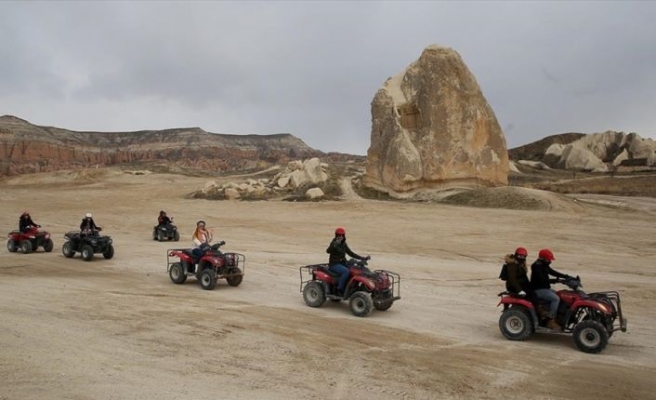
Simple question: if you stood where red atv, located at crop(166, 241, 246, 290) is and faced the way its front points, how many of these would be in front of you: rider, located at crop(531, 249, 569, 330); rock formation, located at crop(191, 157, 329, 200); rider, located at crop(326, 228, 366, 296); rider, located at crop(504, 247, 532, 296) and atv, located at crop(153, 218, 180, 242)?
3

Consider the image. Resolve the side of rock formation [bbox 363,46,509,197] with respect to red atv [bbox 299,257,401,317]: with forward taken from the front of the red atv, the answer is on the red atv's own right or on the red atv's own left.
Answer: on the red atv's own left

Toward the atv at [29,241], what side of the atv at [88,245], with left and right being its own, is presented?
back

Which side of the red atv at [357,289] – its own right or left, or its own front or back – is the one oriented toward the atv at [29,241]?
back

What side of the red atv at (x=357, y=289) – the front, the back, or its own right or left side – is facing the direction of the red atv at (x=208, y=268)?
back

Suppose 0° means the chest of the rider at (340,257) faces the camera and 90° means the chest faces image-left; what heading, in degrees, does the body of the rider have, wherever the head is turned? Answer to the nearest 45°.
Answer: approximately 315°

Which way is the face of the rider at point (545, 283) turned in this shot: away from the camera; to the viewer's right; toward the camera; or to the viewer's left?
to the viewer's right

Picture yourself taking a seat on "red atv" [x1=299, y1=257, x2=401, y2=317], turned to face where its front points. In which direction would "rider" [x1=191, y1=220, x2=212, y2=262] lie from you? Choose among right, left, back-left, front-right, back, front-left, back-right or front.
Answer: back

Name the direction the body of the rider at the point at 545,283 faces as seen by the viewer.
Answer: to the viewer's right

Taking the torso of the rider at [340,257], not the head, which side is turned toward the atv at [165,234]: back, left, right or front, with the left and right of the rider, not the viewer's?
back

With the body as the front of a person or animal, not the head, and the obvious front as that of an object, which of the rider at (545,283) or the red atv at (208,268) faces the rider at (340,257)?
the red atv
